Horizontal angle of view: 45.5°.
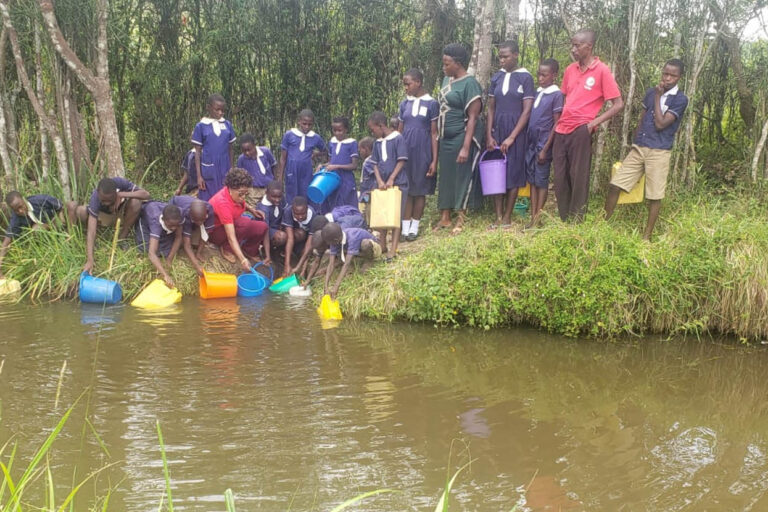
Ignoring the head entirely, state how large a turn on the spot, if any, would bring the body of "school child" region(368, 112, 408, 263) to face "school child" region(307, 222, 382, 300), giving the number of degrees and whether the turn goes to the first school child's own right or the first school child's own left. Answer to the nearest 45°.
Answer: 0° — they already face them

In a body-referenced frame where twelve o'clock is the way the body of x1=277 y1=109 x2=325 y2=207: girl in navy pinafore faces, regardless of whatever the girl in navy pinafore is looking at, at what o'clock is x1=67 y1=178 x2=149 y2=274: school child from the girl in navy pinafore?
The school child is roughly at 2 o'clock from the girl in navy pinafore.

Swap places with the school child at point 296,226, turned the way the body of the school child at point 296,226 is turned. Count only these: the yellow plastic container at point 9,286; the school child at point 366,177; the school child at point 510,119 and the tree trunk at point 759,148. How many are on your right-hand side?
1

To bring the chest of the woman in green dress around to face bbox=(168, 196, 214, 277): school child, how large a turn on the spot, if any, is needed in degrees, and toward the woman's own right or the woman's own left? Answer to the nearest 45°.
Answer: approximately 45° to the woman's own right

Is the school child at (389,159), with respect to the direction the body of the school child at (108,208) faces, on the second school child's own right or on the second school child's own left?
on the second school child's own left

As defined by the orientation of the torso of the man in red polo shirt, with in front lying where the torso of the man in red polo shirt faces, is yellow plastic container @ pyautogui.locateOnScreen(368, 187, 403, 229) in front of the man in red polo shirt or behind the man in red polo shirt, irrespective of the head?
in front

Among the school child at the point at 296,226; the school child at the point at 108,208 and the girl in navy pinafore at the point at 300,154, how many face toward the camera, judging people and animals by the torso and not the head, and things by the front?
3

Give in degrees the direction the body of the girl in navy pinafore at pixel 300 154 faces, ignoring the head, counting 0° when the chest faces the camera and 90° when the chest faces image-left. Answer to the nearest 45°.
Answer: approximately 0°

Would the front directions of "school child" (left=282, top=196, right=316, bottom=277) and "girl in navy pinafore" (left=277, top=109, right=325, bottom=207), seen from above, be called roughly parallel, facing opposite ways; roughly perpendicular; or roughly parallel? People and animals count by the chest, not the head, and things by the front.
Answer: roughly parallel

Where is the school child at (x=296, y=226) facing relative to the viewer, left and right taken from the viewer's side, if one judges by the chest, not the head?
facing the viewer

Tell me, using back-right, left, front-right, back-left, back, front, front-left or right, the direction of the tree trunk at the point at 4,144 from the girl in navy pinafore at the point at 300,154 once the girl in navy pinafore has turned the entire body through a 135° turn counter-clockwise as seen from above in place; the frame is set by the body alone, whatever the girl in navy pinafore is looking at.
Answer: back-left

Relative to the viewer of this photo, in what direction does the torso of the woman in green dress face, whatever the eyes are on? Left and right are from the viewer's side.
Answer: facing the viewer and to the left of the viewer

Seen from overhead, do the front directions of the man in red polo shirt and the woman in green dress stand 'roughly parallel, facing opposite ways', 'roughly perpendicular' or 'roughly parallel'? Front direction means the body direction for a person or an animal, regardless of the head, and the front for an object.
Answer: roughly parallel

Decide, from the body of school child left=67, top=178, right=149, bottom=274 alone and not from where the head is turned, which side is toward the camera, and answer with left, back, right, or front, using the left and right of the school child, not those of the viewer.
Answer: front
